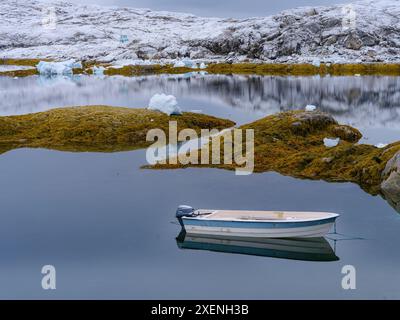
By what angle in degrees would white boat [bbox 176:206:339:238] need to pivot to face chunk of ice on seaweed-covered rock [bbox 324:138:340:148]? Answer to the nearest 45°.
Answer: approximately 90° to its left

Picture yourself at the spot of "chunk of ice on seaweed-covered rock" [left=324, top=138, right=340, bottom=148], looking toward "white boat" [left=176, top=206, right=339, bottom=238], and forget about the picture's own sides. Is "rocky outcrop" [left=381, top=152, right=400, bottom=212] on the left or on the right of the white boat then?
left

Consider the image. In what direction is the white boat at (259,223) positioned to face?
to the viewer's right

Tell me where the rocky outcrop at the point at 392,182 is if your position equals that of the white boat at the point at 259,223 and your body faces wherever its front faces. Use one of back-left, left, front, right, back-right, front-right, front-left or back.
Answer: front-left
